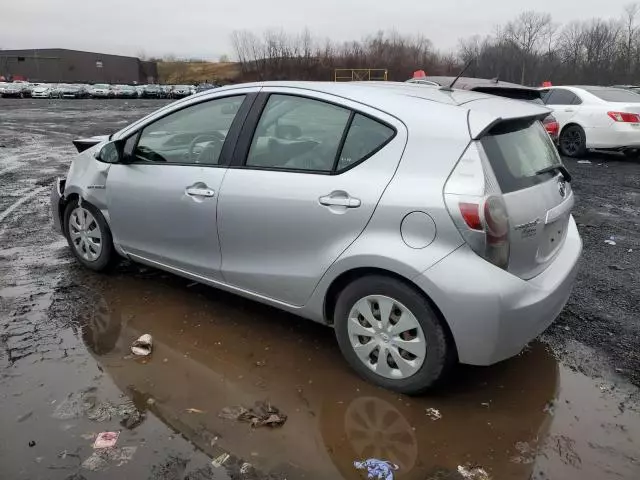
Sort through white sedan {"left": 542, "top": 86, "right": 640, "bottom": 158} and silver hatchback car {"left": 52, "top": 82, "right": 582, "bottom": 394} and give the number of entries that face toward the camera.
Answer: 0

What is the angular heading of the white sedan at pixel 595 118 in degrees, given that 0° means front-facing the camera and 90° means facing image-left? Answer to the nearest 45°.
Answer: approximately 135°

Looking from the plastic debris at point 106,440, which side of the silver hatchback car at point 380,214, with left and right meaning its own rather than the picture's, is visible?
left

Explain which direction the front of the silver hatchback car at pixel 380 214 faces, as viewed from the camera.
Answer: facing away from the viewer and to the left of the viewer

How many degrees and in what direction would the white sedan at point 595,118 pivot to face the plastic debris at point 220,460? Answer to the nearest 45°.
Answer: approximately 135° to its left

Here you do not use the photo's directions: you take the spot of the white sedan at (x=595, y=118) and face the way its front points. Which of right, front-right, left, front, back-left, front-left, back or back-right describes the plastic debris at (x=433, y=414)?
back-left

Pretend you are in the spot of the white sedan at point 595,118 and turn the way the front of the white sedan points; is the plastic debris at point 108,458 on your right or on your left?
on your left

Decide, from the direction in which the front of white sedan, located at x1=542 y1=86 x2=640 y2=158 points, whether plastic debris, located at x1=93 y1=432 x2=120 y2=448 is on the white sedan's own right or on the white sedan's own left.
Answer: on the white sedan's own left

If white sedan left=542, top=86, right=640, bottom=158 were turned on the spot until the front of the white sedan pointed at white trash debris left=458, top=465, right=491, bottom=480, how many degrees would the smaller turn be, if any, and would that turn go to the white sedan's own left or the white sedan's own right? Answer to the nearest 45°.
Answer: approximately 135° to the white sedan's own left

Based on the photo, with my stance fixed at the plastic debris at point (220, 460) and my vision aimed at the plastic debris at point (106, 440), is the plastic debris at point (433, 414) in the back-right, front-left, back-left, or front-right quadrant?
back-right

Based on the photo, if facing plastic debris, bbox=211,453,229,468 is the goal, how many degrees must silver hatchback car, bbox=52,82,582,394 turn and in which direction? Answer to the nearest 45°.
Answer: approximately 90° to its left
